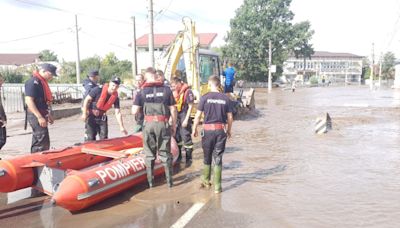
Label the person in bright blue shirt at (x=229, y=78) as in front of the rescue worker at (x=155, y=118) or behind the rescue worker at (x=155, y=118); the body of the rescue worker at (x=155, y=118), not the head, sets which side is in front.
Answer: in front

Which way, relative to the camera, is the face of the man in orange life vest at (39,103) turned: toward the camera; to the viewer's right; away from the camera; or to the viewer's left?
to the viewer's right

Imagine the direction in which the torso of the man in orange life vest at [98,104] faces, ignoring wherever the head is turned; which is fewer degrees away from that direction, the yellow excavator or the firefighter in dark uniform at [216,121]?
the firefighter in dark uniform

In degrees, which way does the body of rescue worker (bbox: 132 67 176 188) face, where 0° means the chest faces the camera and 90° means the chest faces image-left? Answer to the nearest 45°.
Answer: approximately 180°

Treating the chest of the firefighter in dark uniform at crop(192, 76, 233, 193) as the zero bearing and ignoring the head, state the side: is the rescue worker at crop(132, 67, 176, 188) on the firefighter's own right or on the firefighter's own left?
on the firefighter's own left

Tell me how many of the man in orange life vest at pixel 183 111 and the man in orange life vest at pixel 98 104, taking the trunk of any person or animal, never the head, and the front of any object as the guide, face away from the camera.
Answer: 0

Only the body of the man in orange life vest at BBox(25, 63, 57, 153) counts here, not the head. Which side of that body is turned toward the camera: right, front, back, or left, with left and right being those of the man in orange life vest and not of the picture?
right

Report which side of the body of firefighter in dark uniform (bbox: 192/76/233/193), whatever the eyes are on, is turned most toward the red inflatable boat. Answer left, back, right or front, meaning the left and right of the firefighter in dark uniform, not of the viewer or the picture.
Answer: left

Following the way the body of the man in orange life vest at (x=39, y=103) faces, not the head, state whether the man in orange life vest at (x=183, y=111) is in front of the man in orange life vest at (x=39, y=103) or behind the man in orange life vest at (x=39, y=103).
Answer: in front

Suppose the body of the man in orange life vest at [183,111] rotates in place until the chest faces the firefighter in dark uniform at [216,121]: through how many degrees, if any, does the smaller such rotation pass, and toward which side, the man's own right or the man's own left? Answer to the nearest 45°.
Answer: approximately 45° to the man's own left

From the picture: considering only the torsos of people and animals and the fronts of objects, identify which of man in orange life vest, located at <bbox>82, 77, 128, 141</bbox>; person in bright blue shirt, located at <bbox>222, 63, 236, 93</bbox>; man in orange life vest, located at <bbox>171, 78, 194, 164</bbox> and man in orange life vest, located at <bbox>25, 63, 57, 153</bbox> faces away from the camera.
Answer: the person in bright blue shirt

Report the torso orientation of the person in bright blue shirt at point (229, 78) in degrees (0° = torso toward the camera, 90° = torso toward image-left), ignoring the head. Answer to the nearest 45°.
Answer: approximately 180°

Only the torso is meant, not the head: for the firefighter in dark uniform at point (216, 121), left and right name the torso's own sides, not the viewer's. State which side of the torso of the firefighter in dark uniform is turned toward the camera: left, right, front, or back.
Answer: back

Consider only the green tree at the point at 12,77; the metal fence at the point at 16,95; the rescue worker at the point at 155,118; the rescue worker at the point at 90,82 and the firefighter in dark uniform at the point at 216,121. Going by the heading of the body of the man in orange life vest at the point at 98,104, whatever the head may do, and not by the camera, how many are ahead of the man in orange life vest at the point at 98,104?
2

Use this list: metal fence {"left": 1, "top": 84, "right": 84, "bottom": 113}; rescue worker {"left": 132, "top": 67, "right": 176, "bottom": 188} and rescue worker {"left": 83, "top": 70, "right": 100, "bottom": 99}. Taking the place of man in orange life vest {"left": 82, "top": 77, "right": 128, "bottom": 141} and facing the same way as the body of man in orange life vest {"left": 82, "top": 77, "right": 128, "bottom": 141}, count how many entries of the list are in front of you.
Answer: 1
